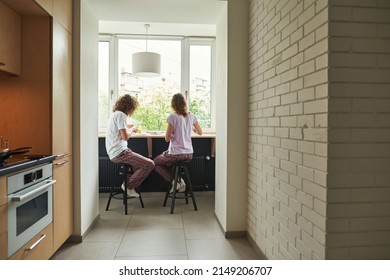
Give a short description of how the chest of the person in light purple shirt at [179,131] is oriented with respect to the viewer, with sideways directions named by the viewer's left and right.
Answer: facing away from the viewer and to the left of the viewer

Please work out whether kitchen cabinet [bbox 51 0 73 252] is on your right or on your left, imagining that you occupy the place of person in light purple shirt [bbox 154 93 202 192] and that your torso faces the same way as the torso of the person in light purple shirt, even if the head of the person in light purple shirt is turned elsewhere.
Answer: on your left

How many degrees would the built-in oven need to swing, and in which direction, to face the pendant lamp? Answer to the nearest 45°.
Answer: approximately 90° to its left

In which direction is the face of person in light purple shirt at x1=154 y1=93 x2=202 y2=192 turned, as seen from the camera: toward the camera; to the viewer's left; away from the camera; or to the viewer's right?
away from the camera

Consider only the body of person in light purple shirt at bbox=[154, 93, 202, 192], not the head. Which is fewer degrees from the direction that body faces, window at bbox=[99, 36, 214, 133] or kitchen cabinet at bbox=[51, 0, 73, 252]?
the window

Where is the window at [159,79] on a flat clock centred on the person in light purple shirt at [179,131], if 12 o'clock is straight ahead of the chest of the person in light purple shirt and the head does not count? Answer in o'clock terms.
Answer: The window is roughly at 11 o'clock from the person in light purple shirt.

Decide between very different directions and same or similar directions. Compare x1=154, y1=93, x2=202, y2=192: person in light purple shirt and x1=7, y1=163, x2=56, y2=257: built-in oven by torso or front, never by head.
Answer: very different directions
